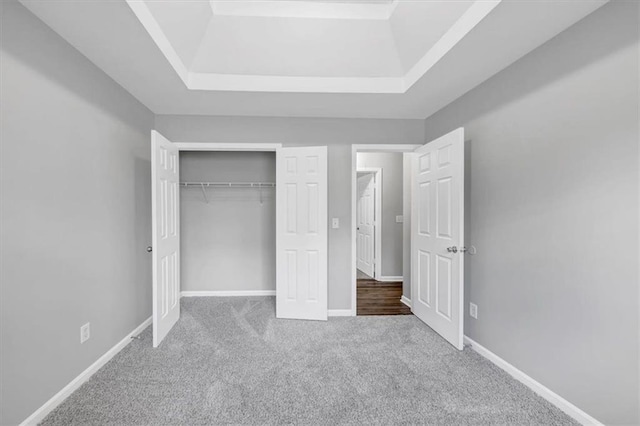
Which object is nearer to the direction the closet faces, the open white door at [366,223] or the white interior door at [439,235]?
the white interior door

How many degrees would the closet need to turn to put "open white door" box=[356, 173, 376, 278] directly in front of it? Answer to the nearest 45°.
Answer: approximately 135° to its left

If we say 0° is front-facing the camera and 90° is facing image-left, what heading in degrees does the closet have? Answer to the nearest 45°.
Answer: approximately 0°

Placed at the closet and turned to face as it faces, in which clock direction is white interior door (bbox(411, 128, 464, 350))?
The white interior door is roughly at 10 o'clock from the closet.
